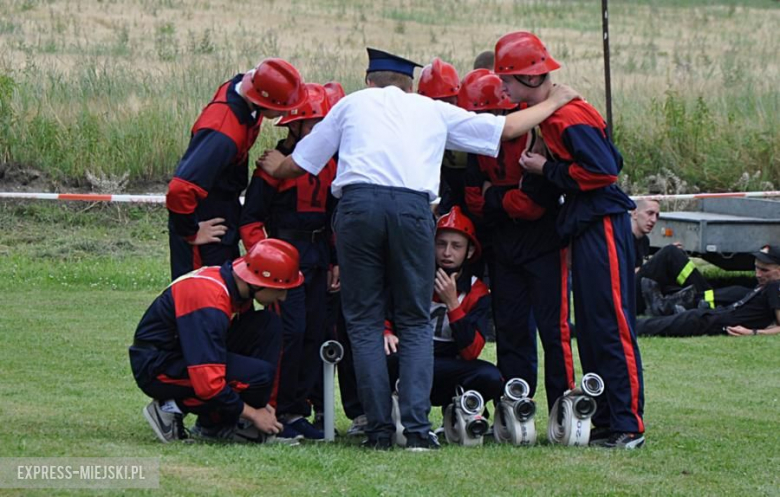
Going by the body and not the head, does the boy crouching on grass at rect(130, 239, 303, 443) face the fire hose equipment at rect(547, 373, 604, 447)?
yes

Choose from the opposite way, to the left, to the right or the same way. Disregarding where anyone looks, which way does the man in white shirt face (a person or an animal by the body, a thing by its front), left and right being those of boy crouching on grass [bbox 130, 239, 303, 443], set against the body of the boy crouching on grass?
to the left

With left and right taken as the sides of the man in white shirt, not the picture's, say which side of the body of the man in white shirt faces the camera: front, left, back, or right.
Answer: back

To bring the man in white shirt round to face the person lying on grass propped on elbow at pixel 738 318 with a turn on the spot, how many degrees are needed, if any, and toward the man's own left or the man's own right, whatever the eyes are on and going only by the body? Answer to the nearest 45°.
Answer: approximately 45° to the man's own right

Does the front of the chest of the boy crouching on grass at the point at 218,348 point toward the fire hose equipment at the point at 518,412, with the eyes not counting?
yes

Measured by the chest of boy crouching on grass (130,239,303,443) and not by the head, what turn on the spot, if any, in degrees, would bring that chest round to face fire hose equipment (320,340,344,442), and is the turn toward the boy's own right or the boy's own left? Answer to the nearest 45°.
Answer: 0° — they already face it

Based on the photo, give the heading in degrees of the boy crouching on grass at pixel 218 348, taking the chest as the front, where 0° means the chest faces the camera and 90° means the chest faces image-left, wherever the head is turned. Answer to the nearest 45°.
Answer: approximately 270°

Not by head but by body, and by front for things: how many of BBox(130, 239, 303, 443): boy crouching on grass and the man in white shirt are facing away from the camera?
1

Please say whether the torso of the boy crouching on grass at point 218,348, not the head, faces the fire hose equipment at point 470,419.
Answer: yes

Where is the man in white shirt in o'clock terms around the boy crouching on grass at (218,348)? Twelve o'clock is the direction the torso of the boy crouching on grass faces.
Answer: The man in white shirt is roughly at 12 o'clock from the boy crouching on grass.
